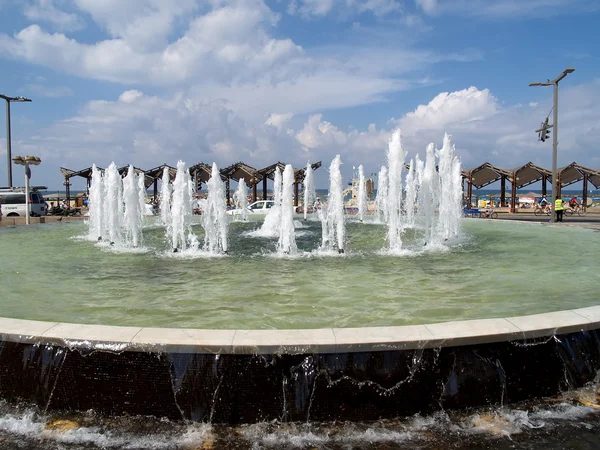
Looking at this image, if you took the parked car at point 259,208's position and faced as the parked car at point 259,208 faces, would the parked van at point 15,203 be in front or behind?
in front

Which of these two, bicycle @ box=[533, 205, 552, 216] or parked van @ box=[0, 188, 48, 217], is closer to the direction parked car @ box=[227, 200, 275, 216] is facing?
the parked van

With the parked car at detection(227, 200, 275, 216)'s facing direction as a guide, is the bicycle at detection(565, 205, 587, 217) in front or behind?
behind

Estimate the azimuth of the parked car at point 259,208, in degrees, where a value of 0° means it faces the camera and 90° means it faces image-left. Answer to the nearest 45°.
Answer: approximately 90°

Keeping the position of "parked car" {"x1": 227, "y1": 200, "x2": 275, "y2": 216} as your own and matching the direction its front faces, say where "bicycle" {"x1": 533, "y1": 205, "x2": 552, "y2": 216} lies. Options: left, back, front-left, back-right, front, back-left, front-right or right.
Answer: back

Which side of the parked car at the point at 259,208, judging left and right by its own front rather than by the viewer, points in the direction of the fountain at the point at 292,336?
left

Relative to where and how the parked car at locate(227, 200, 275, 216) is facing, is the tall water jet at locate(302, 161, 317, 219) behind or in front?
behind
